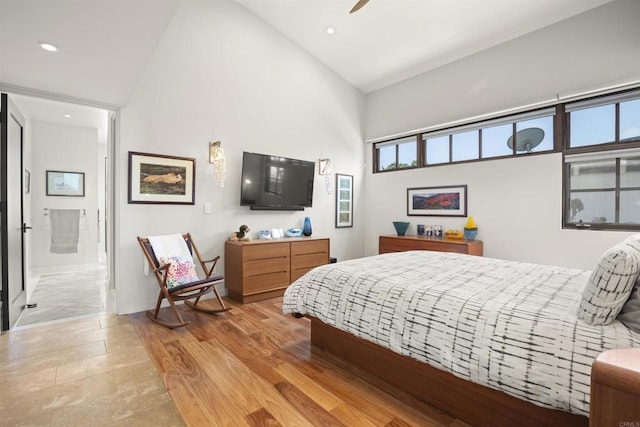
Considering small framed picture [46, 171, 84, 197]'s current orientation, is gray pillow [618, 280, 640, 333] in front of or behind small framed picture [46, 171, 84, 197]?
in front

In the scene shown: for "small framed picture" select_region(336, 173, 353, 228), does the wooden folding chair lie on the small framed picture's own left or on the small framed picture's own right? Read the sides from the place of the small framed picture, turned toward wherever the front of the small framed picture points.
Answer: on the small framed picture's own right

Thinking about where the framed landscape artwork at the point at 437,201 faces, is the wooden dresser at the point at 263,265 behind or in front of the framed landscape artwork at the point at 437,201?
in front

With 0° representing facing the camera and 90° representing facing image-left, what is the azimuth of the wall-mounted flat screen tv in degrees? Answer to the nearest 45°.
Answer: approximately 315°

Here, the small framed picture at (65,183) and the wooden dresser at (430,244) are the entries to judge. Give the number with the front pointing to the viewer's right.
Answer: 0

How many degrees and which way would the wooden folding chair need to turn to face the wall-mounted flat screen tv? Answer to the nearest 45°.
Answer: approximately 90° to its left

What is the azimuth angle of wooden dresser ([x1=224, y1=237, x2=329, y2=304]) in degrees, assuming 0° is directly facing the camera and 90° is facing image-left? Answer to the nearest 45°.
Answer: approximately 315°
